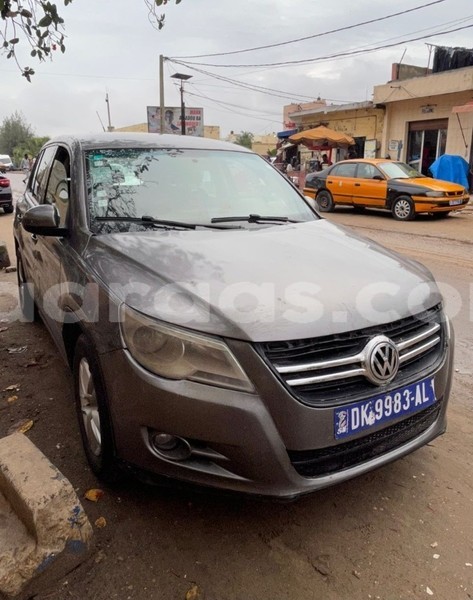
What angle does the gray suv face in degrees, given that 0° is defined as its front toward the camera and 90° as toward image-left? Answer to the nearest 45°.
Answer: approximately 315°

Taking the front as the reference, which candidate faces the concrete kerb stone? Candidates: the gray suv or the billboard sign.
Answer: the billboard sign

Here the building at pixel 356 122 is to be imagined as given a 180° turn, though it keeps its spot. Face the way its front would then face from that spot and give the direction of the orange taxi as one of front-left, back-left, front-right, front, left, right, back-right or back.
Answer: back-right

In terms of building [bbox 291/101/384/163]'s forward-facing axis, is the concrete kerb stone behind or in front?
in front

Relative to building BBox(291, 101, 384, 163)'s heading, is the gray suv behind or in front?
in front

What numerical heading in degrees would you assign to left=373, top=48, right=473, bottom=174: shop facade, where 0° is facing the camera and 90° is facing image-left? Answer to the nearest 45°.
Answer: approximately 45°

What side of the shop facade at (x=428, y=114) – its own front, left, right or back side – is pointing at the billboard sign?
right

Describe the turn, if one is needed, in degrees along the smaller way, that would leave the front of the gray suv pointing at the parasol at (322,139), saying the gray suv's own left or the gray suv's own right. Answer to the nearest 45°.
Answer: approximately 135° to the gray suv's own left

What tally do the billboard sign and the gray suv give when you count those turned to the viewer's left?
0

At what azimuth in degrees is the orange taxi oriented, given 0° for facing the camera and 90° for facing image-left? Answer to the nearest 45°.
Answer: approximately 315°
